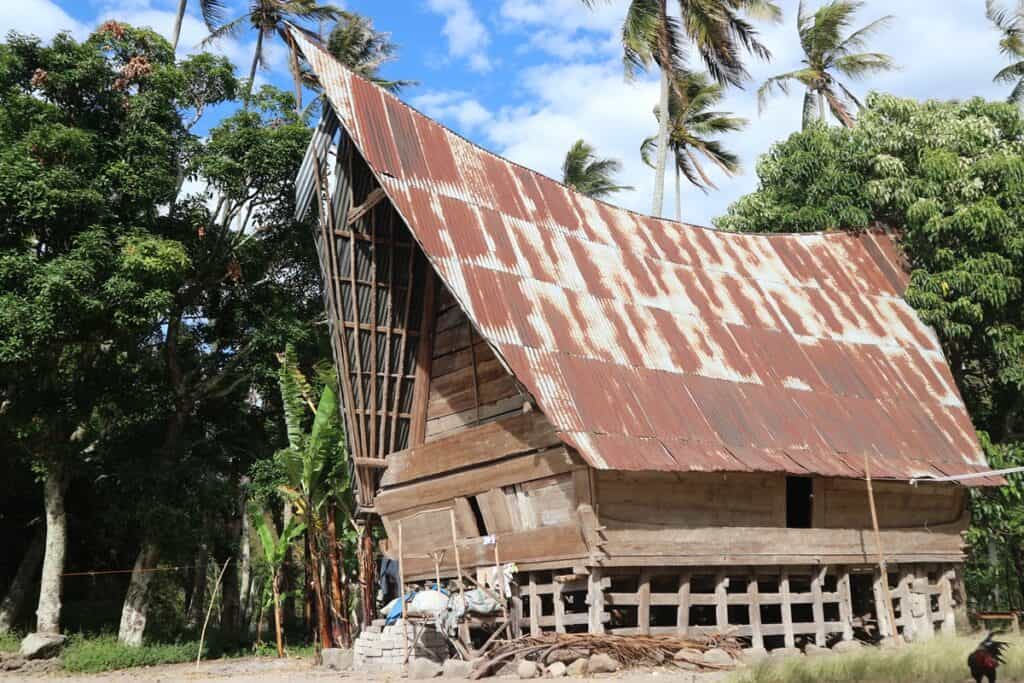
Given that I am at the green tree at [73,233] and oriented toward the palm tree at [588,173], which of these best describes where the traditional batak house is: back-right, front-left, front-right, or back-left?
front-right

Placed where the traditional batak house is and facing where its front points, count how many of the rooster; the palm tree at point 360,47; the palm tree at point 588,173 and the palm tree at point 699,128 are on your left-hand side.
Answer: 1

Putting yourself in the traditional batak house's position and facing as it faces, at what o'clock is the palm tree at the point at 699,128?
The palm tree is roughly at 5 o'clock from the traditional batak house.

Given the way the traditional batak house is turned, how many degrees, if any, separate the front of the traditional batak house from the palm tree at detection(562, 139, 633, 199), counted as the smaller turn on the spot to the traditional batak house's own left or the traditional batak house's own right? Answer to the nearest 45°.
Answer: approximately 135° to the traditional batak house's own right

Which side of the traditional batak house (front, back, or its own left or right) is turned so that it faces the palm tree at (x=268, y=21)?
right

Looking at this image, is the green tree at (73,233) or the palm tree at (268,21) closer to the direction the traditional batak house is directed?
the green tree

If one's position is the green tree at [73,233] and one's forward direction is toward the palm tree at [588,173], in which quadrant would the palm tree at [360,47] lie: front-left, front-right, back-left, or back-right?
front-left

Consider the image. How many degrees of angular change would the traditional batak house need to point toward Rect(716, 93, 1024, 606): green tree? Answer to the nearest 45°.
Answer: approximately 180°

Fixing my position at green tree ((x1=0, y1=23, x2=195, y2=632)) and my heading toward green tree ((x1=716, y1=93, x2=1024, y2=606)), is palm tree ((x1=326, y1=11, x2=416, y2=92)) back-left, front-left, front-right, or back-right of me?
front-left

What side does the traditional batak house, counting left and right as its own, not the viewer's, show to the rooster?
left

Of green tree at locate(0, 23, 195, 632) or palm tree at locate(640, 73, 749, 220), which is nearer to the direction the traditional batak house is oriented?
the green tree

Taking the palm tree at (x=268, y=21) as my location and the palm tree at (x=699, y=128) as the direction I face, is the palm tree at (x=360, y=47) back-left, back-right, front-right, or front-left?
front-left

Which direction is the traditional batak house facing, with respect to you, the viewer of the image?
facing the viewer and to the left of the viewer

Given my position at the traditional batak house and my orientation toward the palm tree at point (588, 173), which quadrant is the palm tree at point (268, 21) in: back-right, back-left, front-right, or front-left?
front-left

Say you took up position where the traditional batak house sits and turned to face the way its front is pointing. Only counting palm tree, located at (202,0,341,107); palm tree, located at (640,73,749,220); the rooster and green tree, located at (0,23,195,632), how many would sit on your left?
1

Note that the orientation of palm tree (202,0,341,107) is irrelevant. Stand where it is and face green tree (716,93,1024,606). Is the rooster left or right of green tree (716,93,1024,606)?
right

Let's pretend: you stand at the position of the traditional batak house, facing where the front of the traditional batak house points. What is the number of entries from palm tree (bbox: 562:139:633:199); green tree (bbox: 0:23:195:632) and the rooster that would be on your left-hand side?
1

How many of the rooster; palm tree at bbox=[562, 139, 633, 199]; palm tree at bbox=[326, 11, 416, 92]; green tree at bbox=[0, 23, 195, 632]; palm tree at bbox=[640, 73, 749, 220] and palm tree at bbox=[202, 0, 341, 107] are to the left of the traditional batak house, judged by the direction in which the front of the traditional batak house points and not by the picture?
1
